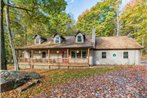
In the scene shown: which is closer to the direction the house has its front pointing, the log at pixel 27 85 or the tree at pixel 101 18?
the log

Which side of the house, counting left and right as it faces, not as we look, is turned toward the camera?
front

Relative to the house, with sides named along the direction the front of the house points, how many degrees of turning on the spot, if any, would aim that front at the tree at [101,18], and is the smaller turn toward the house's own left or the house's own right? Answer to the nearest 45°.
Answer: approximately 180°

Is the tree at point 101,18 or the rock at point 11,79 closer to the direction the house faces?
the rock

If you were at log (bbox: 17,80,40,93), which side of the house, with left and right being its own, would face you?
front

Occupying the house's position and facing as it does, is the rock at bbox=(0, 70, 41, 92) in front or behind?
in front
